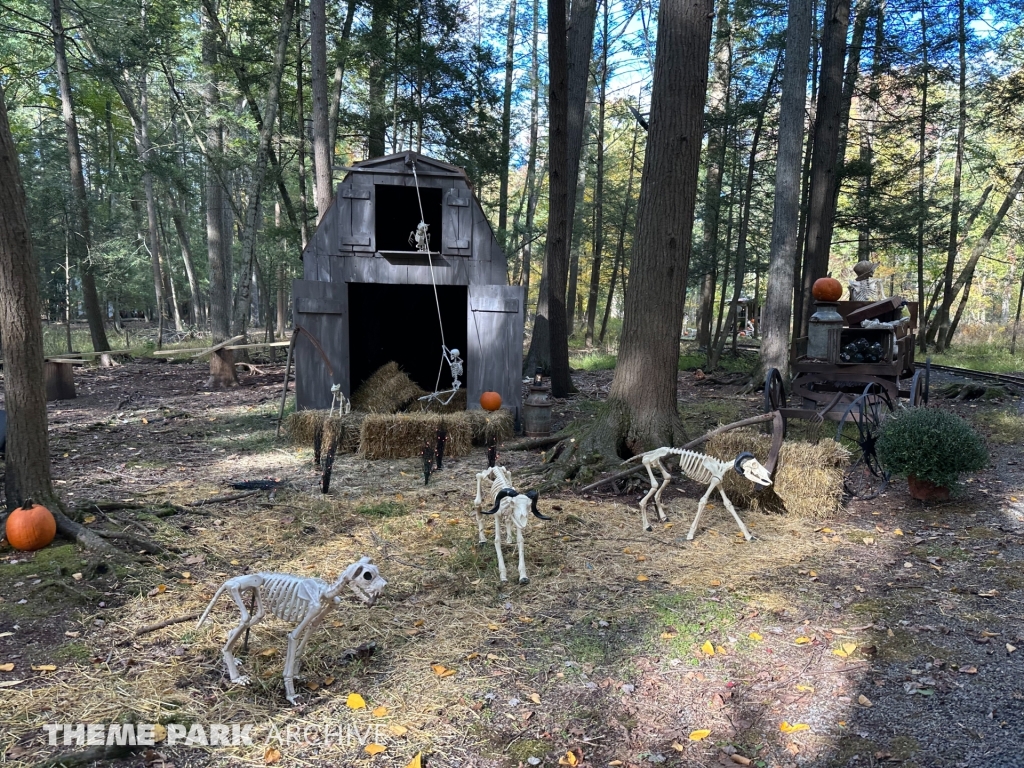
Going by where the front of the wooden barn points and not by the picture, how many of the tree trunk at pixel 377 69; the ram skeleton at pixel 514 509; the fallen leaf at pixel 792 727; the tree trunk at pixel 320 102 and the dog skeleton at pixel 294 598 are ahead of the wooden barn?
3

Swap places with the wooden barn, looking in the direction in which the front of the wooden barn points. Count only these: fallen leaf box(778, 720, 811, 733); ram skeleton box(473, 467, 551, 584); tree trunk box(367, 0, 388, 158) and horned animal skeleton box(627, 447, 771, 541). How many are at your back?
1

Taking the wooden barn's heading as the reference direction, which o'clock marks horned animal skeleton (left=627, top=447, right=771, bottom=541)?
The horned animal skeleton is roughly at 11 o'clock from the wooden barn.

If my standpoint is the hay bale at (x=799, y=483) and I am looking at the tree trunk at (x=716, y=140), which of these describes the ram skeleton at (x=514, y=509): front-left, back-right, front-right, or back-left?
back-left

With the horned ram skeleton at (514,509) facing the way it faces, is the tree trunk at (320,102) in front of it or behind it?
behind

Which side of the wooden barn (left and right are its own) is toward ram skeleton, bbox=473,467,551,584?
front

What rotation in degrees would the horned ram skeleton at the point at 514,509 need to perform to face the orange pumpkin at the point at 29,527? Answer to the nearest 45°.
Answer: approximately 135° to its right

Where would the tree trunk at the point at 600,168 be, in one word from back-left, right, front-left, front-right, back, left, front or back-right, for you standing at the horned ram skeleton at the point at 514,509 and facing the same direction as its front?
back-left

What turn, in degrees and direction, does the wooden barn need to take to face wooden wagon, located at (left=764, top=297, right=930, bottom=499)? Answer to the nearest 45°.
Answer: approximately 45° to its left

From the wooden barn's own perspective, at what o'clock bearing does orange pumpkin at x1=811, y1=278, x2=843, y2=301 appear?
The orange pumpkin is roughly at 10 o'clock from the wooden barn.

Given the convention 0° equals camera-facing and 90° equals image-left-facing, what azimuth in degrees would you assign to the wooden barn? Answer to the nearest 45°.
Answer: approximately 0°

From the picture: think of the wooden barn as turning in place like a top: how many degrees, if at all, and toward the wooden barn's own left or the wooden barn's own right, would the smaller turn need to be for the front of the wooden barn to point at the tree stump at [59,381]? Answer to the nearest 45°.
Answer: approximately 135° to the wooden barn's own right

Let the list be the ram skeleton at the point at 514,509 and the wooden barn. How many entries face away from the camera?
0

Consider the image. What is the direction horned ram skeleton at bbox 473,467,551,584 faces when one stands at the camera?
facing the viewer and to the right of the viewer
